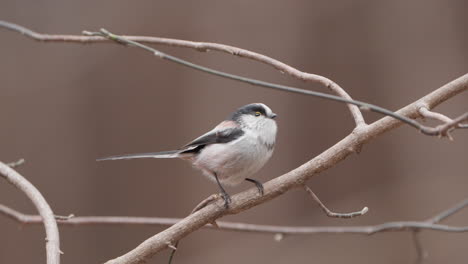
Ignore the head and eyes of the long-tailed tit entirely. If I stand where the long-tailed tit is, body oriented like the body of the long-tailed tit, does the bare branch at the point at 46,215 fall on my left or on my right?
on my right

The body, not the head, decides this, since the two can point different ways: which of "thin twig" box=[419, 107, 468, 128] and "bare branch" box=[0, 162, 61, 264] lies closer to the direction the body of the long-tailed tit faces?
the thin twig

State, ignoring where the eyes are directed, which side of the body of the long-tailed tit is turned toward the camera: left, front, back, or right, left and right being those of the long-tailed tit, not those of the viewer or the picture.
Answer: right
